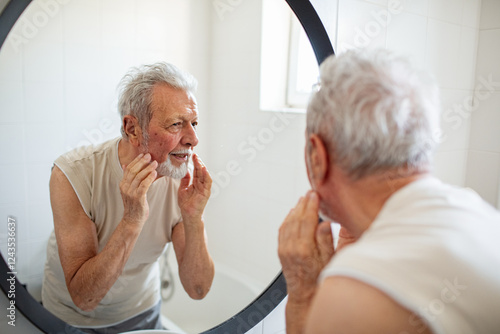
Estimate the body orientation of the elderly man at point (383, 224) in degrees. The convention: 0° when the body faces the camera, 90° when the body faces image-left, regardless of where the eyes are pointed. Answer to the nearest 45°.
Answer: approximately 135°

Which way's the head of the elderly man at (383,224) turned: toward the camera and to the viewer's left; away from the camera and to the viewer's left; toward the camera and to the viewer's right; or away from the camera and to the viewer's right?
away from the camera and to the viewer's left
